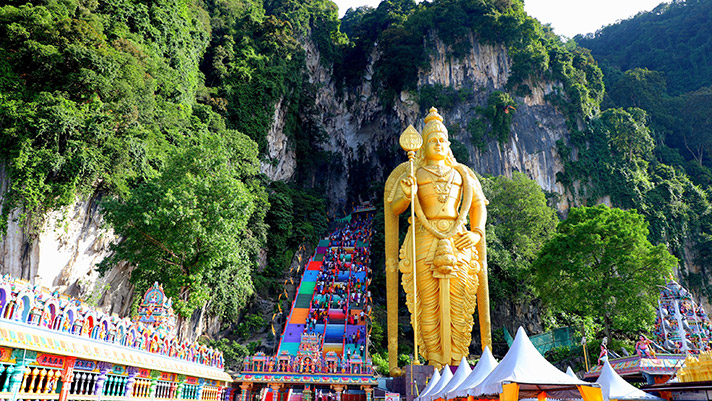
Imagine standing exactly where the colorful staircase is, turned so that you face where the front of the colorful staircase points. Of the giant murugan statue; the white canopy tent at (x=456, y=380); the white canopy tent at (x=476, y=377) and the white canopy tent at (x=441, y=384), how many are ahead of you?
4

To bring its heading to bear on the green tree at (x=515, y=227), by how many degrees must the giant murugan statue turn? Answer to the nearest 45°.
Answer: approximately 180°

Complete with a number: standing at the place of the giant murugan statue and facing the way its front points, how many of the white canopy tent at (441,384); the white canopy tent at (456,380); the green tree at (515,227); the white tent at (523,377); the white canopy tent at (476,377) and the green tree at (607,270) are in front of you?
4

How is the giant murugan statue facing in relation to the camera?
toward the camera

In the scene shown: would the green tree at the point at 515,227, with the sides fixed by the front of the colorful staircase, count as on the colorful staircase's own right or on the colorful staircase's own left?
on the colorful staircase's own left

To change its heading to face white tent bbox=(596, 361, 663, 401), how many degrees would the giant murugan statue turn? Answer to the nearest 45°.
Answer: approximately 45° to its left

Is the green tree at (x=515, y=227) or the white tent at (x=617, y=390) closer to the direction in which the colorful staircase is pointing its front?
the white tent

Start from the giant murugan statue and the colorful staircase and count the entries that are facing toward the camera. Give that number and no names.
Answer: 2

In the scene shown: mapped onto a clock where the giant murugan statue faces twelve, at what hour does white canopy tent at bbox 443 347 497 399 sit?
The white canopy tent is roughly at 12 o'clock from the giant murugan statue.

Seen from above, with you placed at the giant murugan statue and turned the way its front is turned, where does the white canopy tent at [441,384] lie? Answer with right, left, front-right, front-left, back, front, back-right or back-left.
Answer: front

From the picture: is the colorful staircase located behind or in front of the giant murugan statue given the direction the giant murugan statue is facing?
behind

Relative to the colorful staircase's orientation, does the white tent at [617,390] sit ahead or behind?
ahead

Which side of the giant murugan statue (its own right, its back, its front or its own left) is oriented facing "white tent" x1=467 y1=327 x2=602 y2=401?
front

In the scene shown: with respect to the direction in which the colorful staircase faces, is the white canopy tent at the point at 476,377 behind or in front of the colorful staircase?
in front
